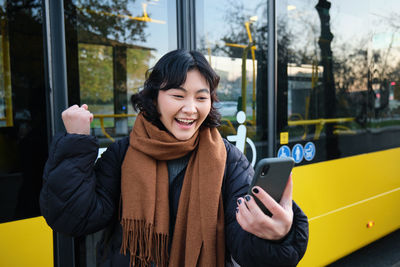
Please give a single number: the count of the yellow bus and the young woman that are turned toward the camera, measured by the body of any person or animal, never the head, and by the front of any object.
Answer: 1

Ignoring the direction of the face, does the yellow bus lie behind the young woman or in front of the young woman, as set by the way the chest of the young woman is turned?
behind
